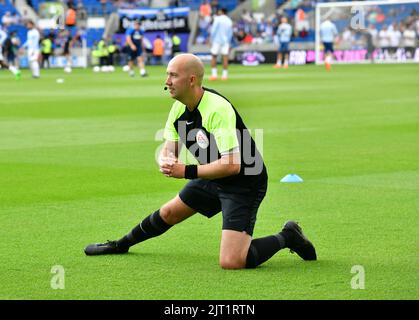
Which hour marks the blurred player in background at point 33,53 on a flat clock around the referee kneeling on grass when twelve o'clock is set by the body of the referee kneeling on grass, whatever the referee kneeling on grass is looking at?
The blurred player in background is roughly at 4 o'clock from the referee kneeling on grass.

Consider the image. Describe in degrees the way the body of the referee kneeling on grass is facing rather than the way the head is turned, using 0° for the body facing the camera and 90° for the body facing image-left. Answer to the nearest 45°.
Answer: approximately 45°

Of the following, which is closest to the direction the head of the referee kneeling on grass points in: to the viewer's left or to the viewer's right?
to the viewer's left
